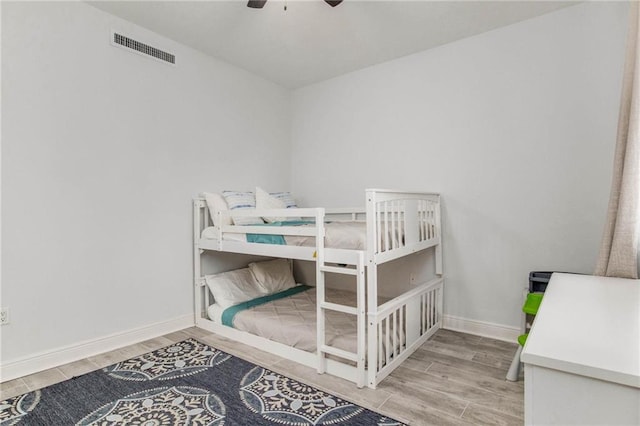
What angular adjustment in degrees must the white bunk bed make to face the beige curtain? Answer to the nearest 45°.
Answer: approximately 45° to its left

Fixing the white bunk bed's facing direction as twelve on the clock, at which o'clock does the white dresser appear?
The white dresser is roughly at 1 o'clock from the white bunk bed.

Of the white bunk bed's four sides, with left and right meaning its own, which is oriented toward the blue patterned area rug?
right

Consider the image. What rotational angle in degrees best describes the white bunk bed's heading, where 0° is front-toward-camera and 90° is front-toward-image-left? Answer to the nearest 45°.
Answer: approximately 315°
